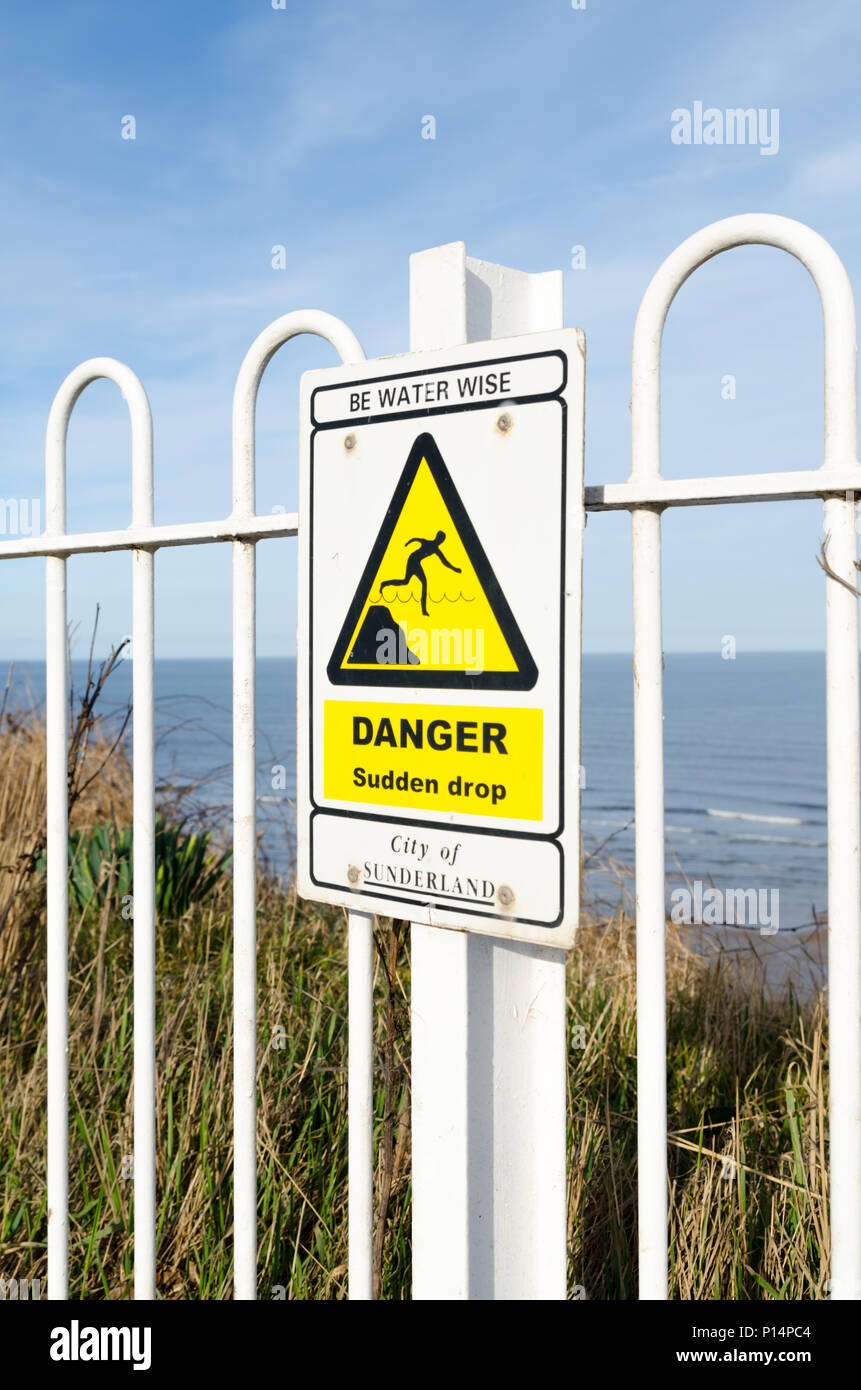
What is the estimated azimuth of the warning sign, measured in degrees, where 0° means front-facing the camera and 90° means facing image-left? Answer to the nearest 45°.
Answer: approximately 45°
